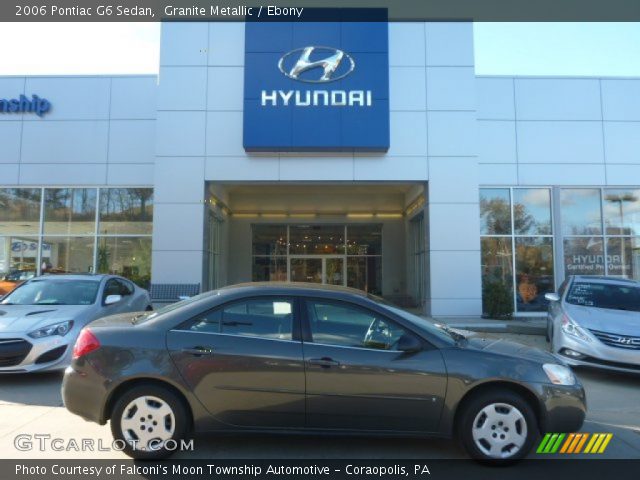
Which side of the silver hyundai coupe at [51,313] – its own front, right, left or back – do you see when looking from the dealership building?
back

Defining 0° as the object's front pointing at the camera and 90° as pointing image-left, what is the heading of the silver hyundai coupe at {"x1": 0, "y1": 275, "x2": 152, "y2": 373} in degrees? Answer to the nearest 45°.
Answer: approximately 45°

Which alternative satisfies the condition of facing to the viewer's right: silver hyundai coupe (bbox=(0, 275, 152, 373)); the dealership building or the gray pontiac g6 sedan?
the gray pontiac g6 sedan

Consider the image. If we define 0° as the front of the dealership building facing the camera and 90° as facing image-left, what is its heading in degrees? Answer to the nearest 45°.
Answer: approximately 0°

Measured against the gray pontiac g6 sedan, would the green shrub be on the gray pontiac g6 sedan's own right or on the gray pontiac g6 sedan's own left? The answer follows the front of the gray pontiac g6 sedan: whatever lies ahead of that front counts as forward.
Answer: on the gray pontiac g6 sedan's own left

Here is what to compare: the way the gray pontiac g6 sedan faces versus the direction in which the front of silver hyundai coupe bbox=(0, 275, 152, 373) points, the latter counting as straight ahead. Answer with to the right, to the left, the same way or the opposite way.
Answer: to the left

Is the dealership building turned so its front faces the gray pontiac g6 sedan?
yes

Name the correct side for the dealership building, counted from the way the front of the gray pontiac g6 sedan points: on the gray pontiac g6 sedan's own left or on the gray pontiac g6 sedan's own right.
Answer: on the gray pontiac g6 sedan's own left

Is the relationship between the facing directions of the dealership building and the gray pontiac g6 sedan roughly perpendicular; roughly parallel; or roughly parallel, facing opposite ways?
roughly perpendicular

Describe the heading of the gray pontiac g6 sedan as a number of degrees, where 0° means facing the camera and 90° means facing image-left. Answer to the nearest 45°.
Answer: approximately 270°

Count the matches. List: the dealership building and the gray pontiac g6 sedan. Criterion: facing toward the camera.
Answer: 1
